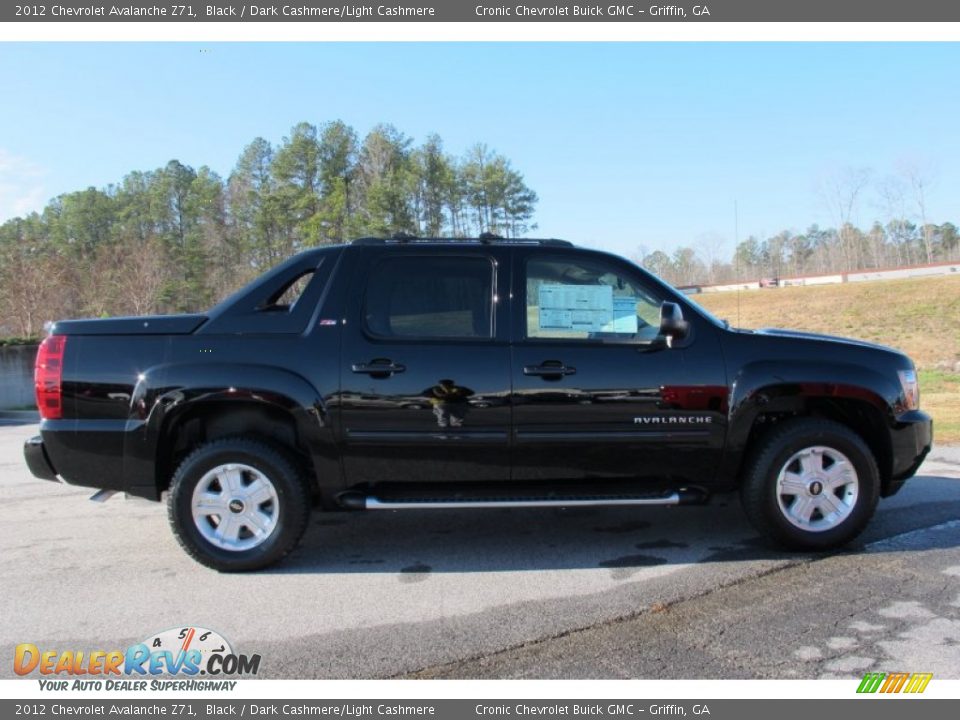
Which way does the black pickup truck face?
to the viewer's right
